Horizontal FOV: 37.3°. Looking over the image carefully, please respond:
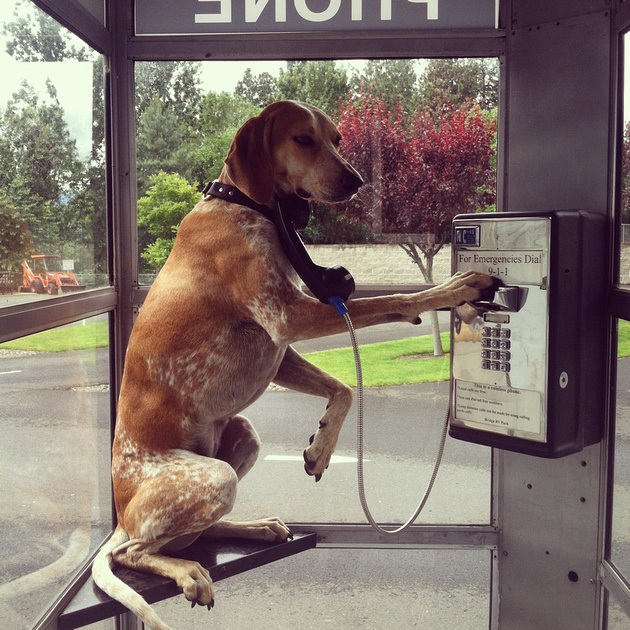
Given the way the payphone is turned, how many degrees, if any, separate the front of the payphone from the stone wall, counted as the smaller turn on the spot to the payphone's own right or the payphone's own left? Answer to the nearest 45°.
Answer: approximately 90° to the payphone's own right

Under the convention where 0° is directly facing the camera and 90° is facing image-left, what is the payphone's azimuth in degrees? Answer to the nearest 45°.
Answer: approximately 45°
